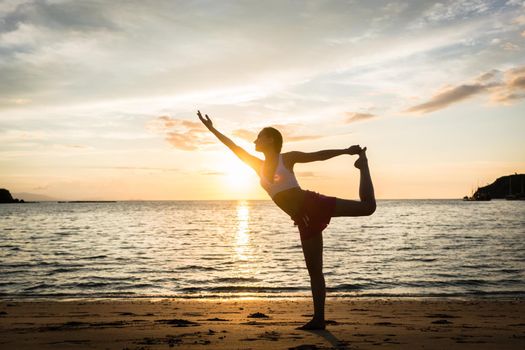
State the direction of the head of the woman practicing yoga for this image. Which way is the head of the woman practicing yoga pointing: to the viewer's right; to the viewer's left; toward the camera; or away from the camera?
to the viewer's left

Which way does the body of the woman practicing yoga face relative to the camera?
to the viewer's left
